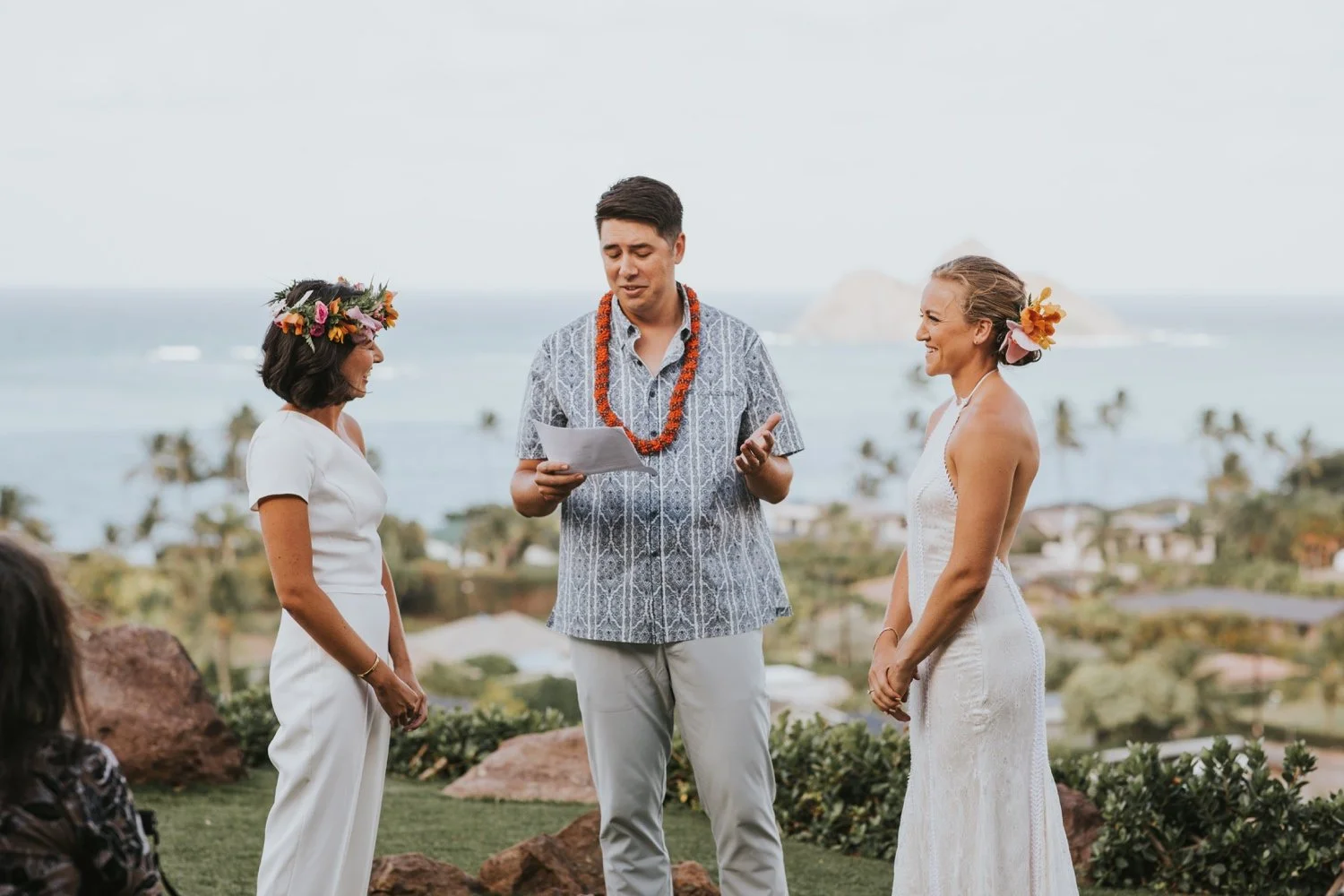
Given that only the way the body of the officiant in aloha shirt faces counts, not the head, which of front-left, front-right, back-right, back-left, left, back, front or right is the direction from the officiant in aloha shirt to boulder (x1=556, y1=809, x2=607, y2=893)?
back

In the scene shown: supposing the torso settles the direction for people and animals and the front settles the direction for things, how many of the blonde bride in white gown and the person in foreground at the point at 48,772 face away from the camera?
1

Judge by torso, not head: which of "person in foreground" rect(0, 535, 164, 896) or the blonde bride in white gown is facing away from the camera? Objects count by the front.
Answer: the person in foreground

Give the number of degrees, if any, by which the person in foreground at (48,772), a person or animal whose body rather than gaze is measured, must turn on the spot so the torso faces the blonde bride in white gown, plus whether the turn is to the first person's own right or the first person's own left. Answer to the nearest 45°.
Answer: approximately 90° to the first person's own right

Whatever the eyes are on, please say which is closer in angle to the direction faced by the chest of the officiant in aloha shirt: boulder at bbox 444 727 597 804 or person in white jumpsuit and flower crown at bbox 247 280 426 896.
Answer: the person in white jumpsuit and flower crown

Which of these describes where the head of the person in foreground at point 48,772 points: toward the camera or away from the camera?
away from the camera

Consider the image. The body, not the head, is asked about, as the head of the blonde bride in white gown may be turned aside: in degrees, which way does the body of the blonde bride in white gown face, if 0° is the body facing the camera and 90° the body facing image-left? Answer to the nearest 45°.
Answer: approximately 90°

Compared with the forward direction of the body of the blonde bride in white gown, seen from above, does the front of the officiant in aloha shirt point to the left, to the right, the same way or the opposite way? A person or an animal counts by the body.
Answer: to the left

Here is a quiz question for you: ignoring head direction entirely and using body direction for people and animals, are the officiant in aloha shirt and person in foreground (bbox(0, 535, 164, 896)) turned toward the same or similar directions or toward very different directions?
very different directions

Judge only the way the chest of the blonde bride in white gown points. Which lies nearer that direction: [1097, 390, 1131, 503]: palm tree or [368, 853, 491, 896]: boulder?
the boulder

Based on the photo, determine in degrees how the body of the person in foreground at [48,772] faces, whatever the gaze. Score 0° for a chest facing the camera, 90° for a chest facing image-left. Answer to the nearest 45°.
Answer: approximately 180°

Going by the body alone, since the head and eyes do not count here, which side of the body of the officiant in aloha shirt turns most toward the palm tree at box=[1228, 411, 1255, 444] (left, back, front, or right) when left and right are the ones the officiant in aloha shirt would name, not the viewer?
back
